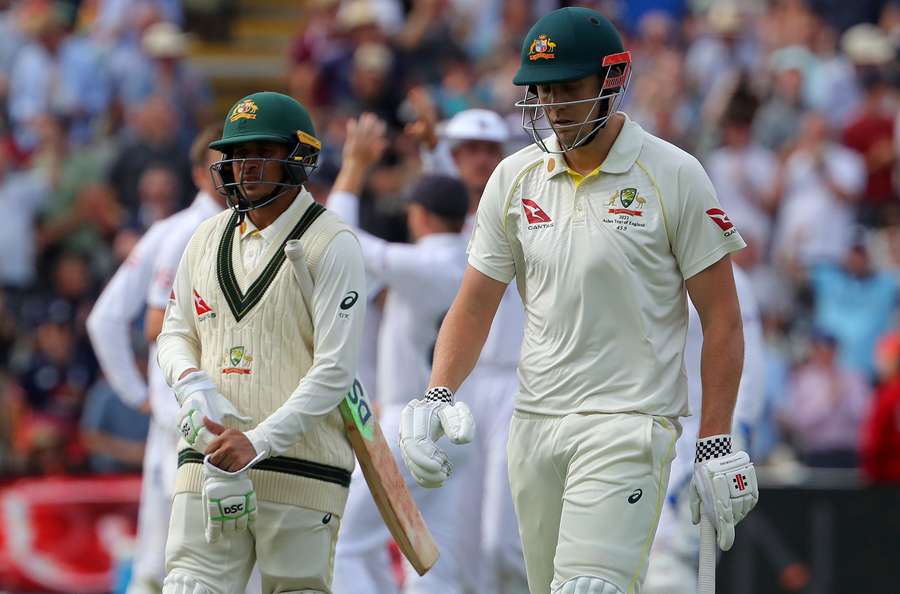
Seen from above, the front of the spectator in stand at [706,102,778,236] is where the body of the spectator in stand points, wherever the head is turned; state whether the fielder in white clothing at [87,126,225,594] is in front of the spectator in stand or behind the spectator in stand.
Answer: in front

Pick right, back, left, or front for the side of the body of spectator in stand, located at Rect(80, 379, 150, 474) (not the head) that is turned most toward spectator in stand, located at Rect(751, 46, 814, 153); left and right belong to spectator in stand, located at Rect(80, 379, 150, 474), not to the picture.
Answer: left

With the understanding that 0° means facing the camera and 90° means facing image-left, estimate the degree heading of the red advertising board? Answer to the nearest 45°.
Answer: approximately 0°

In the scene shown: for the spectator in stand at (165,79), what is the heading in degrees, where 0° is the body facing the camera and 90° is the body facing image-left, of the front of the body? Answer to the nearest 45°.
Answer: approximately 0°
